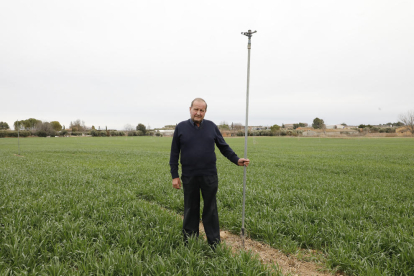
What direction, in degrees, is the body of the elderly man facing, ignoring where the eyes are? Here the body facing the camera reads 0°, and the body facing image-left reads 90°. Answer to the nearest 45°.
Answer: approximately 0°
